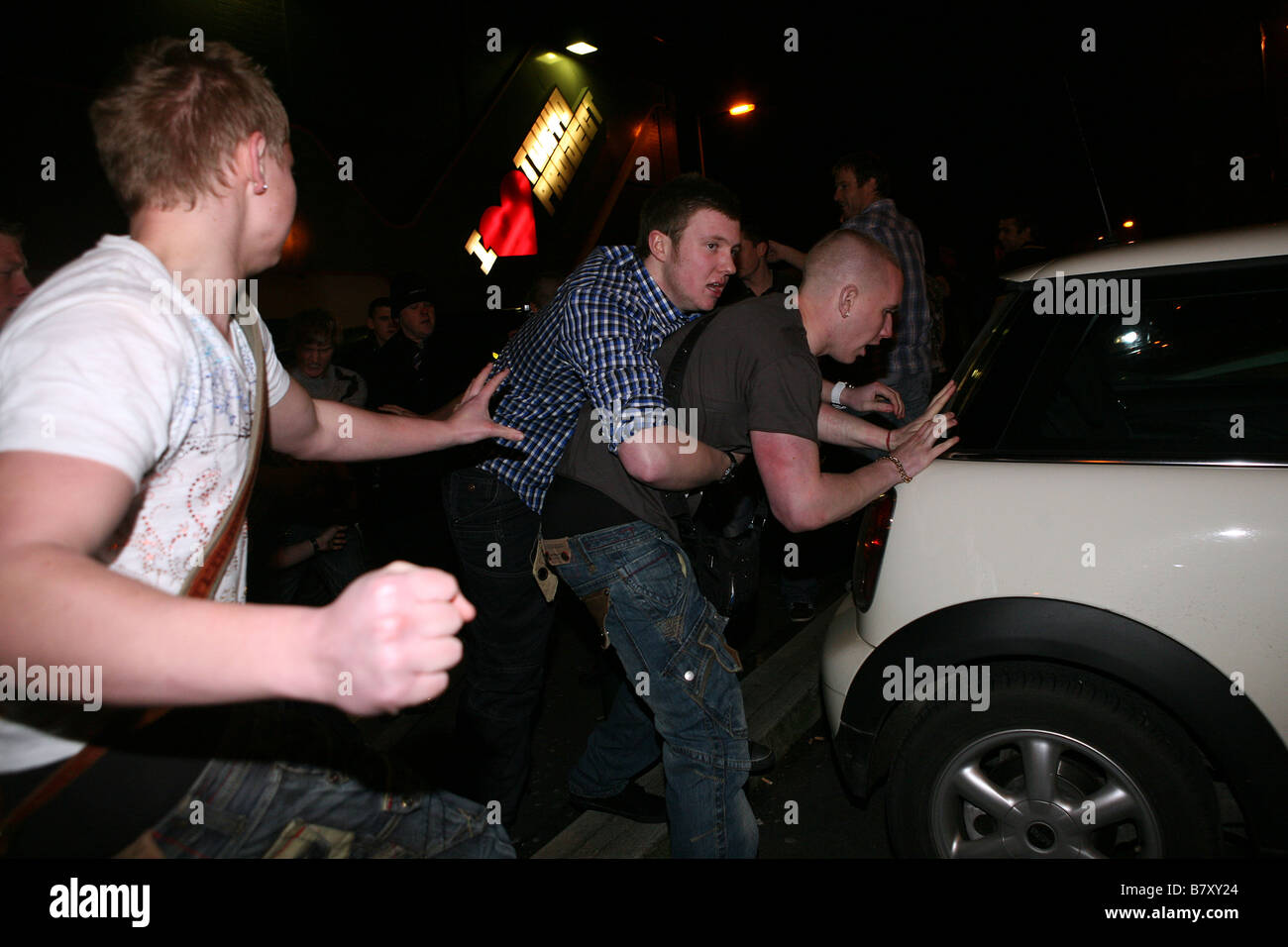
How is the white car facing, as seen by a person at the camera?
facing to the right of the viewer

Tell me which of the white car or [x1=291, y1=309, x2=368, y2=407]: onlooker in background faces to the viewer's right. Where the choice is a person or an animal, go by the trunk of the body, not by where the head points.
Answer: the white car

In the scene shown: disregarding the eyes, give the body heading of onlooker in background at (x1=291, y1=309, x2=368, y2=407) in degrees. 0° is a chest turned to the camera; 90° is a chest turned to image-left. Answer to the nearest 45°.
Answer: approximately 0°

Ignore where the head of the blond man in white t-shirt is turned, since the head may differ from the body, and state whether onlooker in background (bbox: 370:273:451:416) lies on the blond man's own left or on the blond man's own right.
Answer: on the blond man's own left

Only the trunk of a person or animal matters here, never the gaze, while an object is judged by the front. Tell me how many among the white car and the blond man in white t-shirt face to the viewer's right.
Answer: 2

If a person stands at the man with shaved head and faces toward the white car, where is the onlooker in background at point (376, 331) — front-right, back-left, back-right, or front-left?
back-left

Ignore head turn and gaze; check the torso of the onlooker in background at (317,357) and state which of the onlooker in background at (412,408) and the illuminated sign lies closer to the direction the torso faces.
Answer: the onlooker in background

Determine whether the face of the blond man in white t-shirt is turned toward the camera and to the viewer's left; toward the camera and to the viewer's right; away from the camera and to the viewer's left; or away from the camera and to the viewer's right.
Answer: away from the camera and to the viewer's right

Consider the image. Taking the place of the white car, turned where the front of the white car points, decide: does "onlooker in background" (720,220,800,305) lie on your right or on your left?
on your left

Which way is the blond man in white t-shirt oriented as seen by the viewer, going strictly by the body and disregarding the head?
to the viewer's right
